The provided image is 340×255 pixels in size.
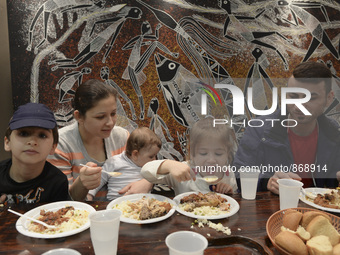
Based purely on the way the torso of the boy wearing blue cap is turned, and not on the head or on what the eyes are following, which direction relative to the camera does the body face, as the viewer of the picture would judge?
toward the camera

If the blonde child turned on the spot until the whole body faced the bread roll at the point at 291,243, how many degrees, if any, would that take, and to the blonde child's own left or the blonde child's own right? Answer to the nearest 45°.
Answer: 0° — they already face it

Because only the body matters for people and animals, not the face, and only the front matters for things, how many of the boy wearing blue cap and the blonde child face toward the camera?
2

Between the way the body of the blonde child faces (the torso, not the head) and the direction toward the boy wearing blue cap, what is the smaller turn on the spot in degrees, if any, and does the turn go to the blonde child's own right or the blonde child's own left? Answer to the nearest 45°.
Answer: approximately 90° to the blonde child's own right

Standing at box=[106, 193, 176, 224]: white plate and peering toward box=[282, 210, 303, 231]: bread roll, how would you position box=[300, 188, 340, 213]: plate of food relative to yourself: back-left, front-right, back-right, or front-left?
front-left

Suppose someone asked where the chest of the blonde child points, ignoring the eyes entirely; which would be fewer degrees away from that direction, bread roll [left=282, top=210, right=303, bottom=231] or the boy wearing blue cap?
the bread roll

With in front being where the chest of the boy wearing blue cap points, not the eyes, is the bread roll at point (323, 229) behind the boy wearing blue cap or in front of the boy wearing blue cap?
in front

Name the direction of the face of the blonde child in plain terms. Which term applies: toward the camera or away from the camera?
toward the camera

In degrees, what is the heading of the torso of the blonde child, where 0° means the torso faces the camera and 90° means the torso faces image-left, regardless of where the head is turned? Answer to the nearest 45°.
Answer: approximately 0°
